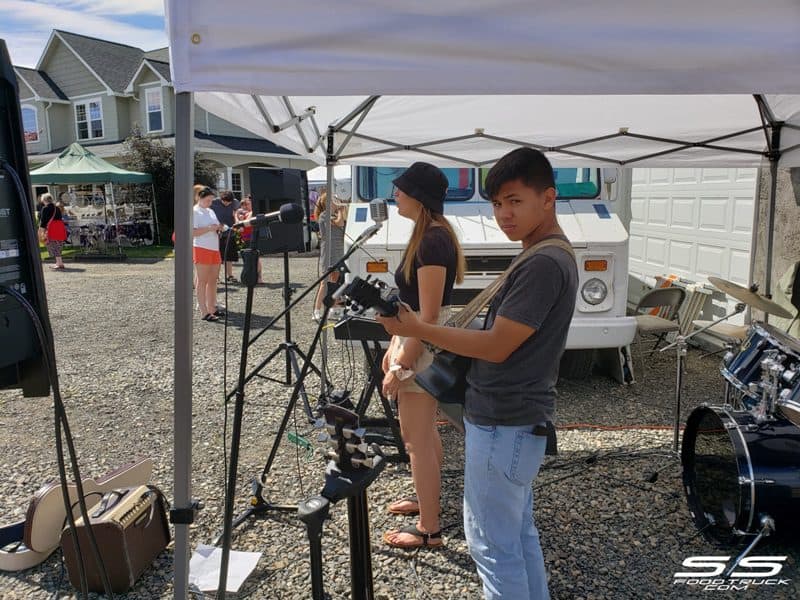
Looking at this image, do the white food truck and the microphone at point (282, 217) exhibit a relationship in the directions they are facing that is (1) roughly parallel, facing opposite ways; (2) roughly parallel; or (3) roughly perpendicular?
roughly perpendicular

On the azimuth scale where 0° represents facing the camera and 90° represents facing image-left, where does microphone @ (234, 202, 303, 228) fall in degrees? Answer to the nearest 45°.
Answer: approximately 270°

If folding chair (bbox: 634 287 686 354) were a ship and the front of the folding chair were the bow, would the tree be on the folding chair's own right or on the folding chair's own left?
on the folding chair's own right

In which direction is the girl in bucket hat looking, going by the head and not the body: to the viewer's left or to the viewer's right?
to the viewer's left

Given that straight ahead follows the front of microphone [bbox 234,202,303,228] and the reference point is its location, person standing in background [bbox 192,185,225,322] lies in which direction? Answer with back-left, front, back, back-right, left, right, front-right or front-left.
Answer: left

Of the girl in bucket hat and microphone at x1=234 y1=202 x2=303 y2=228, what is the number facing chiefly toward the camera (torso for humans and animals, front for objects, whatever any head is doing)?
0

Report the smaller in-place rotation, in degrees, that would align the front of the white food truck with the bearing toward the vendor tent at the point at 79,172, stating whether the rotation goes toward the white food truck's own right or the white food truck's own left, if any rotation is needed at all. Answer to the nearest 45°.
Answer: approximately 135° to the white food truck's own right

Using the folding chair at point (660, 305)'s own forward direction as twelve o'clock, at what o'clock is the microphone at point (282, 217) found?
The microphone is roughly at 11 o'clock from the folding chair.

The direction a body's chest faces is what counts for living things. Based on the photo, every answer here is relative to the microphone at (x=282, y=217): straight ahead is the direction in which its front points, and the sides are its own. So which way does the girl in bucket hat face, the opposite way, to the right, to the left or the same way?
the opposite way

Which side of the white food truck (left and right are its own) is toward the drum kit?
front

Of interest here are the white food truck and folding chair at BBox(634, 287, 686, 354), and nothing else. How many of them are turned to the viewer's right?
0

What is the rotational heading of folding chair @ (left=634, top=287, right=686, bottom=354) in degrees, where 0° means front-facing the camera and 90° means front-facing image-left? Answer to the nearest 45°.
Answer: approximately 45°

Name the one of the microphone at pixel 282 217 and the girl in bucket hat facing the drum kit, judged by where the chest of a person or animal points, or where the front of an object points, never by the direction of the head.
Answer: the microphone

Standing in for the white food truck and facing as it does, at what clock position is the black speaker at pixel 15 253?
The black speaker is roughly at 1 o'clock from the white food truck.

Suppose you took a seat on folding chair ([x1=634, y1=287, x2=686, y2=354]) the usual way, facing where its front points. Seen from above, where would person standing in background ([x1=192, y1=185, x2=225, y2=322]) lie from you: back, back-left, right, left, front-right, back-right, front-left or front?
front-right

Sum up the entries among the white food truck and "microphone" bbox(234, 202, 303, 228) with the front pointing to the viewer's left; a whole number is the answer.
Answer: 0

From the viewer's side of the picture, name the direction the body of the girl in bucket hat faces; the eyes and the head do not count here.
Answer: to the viewer's left

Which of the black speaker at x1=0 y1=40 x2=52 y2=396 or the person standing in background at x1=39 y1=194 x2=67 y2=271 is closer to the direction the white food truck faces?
the black speaker
